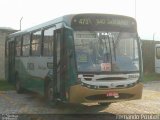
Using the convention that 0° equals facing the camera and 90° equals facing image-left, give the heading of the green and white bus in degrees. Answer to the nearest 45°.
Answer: approximately 315°

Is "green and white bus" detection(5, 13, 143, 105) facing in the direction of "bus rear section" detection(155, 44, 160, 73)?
no
